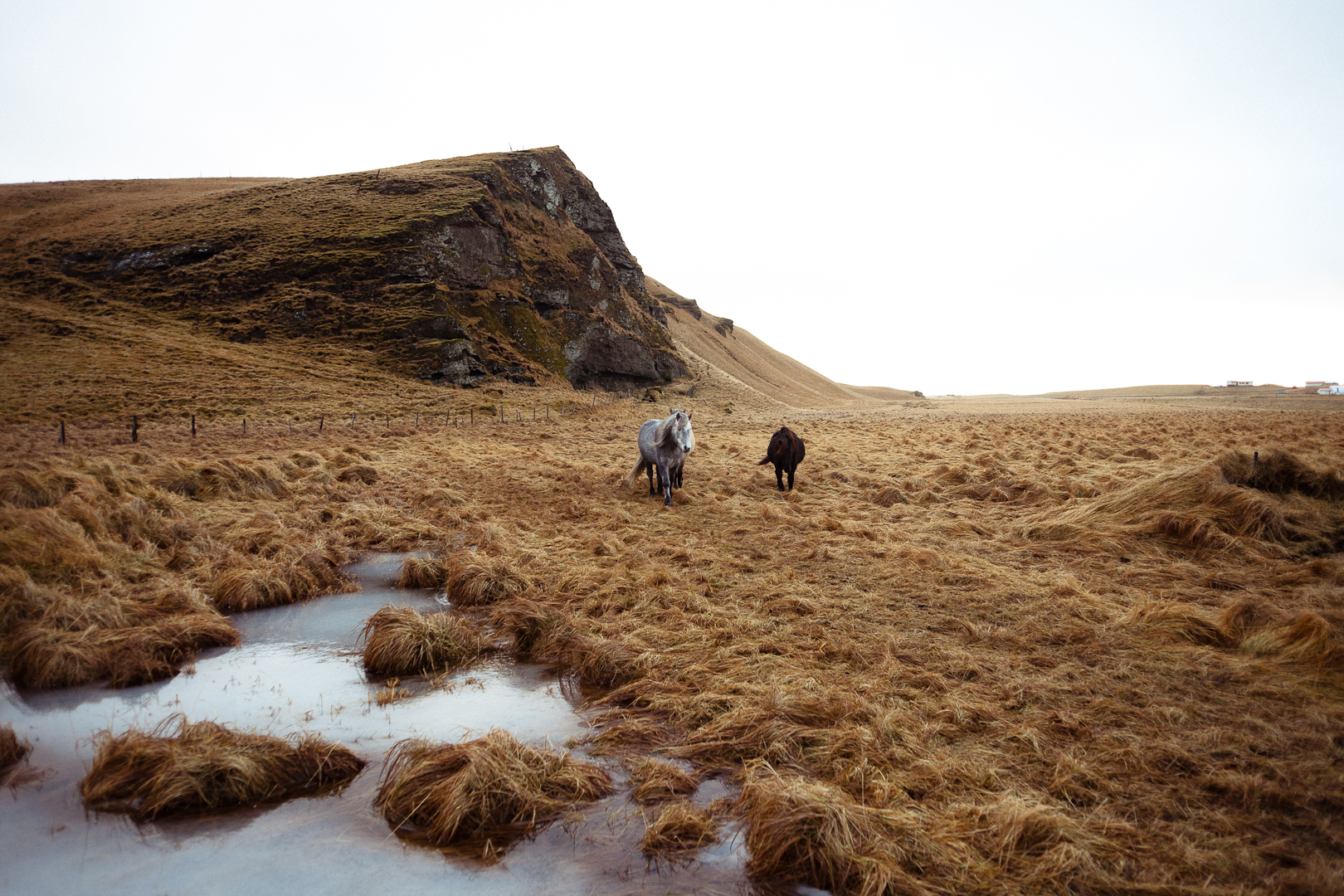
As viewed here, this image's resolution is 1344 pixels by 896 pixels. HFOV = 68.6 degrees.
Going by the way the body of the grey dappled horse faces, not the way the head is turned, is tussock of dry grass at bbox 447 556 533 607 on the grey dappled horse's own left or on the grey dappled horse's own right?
on the grey dappled horse's own right

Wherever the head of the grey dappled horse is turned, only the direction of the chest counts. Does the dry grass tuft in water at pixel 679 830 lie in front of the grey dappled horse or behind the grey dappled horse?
in front

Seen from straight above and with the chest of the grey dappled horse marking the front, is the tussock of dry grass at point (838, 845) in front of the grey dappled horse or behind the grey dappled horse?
in front

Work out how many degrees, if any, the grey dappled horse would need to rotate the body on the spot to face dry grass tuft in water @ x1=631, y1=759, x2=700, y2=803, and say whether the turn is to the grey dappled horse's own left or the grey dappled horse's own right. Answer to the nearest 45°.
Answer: approximately 45° to the grey dappled horse's own right

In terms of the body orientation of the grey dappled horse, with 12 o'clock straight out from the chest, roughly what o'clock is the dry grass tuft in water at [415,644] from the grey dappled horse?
The dry grass tuft in water is roughly at 2 o'clock from the grey dappled horse.

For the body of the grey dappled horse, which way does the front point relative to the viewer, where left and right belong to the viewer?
facing the viewer and to the right of the viewer
